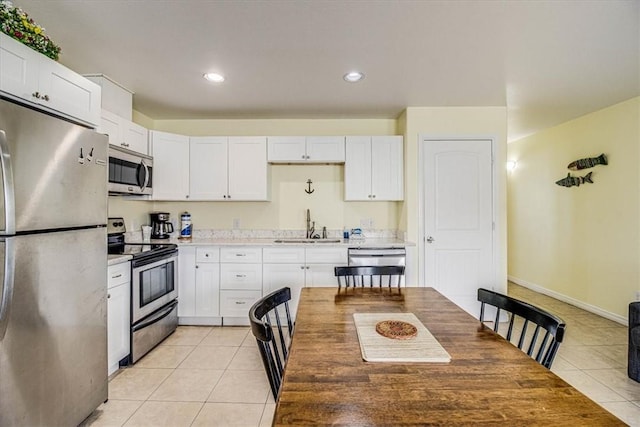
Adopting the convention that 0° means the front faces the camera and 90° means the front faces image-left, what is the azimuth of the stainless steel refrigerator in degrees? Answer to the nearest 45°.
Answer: approximately 315°

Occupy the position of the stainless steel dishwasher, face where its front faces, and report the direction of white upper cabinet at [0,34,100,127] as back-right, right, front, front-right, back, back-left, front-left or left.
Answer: front-right

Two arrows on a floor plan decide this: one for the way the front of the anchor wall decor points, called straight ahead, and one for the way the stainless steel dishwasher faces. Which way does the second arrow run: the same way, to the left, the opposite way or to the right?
the same way

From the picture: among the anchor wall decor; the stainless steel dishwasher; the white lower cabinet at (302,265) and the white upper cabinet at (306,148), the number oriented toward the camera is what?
4

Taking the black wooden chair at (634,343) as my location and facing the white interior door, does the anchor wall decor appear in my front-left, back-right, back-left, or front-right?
front-left

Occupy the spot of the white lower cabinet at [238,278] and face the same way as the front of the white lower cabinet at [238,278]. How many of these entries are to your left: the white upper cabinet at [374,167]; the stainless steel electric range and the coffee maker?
1

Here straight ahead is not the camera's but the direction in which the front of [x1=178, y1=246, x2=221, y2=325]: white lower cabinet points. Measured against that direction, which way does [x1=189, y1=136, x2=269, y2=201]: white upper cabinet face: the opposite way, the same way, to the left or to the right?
the same way

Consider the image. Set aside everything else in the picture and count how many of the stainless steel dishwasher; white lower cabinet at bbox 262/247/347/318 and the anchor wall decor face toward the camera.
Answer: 3

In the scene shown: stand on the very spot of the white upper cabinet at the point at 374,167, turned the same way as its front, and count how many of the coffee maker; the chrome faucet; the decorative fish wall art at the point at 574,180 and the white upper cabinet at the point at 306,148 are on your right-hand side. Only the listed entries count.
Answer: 3

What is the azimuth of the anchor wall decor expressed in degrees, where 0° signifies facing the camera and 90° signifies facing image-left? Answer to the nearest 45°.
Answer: approximately 0°

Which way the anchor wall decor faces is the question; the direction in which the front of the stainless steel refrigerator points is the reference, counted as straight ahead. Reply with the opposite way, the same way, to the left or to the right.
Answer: to the right

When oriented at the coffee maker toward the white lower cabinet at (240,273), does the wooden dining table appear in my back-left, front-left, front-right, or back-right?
front-right

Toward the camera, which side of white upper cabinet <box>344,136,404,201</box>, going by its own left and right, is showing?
front

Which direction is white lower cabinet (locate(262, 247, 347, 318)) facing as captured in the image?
toward the camera

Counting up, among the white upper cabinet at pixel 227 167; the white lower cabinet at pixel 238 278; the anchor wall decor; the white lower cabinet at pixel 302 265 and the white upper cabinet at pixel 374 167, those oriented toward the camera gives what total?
5

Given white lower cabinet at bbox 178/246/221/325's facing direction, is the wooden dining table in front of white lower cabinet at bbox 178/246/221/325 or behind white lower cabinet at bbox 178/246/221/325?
in front

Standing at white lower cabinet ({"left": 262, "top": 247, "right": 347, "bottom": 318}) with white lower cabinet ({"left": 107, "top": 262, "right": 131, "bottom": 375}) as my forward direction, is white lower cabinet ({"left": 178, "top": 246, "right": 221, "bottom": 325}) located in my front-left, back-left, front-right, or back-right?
front-right

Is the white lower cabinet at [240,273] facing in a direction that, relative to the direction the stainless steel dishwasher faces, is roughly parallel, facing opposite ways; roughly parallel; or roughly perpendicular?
roughly parallel

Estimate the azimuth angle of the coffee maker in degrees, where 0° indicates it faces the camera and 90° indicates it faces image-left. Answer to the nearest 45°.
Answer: approximately 315°

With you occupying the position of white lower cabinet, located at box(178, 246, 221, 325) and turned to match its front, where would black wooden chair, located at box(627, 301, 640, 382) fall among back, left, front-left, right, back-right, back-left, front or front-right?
front-left
